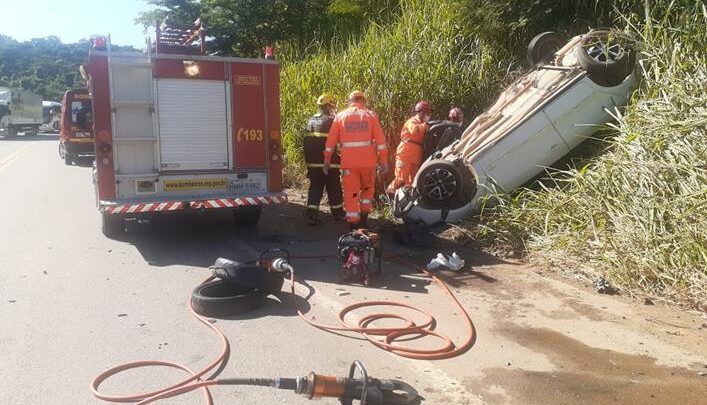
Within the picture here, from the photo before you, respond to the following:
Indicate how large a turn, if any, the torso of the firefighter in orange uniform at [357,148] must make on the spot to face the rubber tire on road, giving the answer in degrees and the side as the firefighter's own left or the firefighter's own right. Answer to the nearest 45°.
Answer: approximately 180°

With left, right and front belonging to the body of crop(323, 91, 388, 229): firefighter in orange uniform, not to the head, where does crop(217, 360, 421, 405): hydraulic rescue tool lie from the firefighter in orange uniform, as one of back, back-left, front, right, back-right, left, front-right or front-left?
back

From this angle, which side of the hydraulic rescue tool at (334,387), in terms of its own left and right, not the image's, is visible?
right

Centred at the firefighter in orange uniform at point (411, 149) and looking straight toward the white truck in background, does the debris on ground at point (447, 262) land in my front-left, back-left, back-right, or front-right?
back-left

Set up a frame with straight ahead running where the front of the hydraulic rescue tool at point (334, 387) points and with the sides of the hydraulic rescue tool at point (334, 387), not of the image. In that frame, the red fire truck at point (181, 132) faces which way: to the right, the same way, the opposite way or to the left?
to the left

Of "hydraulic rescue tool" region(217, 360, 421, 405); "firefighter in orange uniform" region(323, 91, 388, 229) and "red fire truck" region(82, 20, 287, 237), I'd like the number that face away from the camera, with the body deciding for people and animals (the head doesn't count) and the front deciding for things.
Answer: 2

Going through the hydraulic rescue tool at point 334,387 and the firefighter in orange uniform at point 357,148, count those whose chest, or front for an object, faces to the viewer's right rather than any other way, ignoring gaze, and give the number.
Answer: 1

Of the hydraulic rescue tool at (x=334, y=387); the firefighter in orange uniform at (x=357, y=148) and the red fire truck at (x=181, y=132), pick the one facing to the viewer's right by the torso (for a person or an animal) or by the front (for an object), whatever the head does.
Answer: the hydraulic rescue tool

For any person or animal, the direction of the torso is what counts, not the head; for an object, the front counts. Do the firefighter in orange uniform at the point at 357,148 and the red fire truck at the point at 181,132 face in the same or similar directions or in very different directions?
same or similar directions

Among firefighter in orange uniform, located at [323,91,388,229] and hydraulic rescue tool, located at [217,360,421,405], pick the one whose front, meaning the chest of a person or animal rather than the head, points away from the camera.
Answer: the firefighter in orange uniform

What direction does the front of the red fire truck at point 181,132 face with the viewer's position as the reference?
facing away from the viewer

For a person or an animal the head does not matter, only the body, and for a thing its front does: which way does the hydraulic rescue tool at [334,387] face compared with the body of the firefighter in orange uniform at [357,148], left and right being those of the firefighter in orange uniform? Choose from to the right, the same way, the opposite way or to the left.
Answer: to the right

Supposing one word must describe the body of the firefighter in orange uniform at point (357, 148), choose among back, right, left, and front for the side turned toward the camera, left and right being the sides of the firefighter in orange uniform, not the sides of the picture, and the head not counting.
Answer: back

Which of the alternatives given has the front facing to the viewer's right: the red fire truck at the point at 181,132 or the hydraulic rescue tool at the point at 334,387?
the hydraulic rescue tool

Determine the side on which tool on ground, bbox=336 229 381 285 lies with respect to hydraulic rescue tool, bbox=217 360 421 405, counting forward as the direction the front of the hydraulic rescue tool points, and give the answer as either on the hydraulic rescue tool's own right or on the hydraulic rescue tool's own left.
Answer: on the hydraulic rescue tool's own left

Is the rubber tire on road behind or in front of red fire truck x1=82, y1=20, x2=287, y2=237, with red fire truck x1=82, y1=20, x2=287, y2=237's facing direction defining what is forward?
behind

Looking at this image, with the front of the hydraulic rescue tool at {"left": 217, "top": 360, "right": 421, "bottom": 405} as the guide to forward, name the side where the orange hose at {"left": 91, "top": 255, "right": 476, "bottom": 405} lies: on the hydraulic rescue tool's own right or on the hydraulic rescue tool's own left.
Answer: on the hydraulic rescue tool's own left
